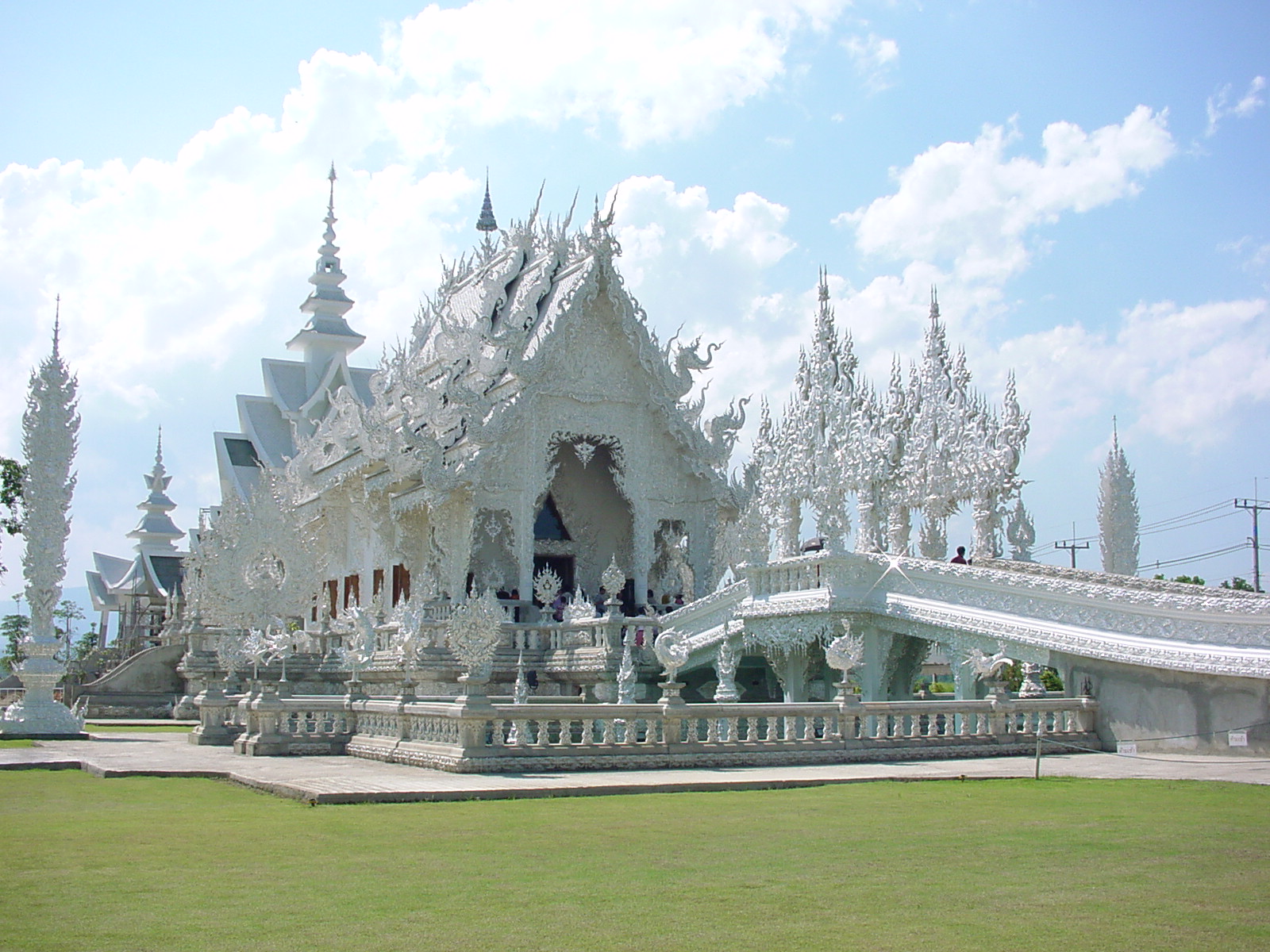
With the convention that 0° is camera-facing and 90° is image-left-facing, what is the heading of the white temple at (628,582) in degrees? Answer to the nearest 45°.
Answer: approximately 315°

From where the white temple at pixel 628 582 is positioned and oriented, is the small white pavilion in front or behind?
behind

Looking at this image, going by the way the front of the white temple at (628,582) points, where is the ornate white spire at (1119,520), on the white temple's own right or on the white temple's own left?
on the white temple's own left

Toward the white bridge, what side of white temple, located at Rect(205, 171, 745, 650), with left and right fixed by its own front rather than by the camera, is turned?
front

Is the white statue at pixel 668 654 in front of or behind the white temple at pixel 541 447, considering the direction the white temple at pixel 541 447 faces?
in front
